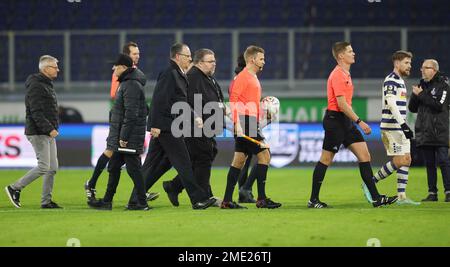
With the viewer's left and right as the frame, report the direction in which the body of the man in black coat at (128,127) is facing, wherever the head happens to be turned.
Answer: facing to the left of the viewer

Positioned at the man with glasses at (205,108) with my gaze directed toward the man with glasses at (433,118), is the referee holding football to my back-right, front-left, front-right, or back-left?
front-right

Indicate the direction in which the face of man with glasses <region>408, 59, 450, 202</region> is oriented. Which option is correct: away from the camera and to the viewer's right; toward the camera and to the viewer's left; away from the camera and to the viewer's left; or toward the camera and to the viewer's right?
toward the camera and to the viewer's left

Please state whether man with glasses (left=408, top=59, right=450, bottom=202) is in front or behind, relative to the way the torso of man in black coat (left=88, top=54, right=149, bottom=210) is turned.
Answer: behind

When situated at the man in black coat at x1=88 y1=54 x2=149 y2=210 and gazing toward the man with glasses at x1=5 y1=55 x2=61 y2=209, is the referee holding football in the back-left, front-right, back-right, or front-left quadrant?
back-right

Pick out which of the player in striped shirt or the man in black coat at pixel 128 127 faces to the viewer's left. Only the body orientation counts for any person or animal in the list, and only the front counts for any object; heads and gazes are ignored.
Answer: the man in black coat

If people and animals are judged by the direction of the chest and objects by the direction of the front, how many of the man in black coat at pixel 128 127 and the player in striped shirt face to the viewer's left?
1
